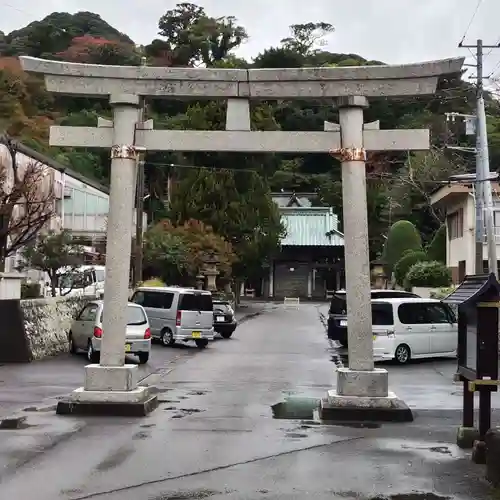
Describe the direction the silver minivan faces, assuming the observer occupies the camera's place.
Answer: facing away from the viewer and to the left of the viewer

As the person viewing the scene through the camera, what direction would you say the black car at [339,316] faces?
facing away from the viewer and to the right of the viewer

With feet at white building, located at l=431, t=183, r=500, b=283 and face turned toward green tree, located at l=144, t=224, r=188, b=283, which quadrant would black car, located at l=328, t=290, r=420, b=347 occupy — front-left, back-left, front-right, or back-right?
front-left

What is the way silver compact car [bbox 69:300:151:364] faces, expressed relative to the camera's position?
facing away from the viewer and to the left of the viewer

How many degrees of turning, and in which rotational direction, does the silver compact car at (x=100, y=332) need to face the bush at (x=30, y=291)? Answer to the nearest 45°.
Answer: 0° — it already faces it

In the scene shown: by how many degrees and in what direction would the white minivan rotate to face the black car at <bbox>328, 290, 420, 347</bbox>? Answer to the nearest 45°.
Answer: approximately 90° to its left

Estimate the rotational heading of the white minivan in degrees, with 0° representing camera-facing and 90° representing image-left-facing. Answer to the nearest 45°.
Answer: approximately 225°

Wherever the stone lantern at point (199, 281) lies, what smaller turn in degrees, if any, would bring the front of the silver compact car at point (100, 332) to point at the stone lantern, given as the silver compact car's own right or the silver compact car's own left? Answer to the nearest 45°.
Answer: approximately 45° to the silver compact car's own right

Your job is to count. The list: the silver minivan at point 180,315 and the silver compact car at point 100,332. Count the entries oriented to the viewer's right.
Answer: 0

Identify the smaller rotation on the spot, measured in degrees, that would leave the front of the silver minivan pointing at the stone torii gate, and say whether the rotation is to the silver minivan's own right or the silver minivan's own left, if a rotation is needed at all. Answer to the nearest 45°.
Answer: approximately 135° to the silver minivan's own left

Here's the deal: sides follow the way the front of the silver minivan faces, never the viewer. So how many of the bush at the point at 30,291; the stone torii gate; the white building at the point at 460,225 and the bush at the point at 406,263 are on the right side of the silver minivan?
2

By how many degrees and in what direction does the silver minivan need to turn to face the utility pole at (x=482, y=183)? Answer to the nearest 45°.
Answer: approximately 135° to its right

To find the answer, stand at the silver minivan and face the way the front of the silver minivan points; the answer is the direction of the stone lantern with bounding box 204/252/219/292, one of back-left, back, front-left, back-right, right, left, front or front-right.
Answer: front-right
